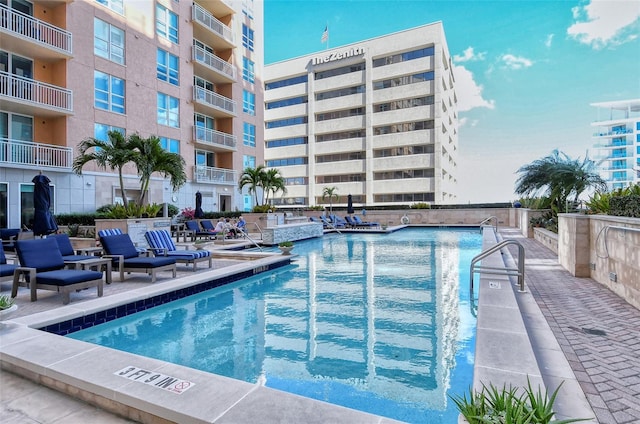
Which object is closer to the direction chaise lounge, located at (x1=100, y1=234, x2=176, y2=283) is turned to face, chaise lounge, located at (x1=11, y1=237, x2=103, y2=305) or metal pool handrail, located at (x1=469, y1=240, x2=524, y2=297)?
the metal pool handrail

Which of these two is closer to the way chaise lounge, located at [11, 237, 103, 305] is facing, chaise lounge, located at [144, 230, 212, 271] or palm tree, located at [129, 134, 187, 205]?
the chaise lounge

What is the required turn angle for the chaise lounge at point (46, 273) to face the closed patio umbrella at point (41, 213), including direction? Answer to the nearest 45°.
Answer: approximately 135° to its left

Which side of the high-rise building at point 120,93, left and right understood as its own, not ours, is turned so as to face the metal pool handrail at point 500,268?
front

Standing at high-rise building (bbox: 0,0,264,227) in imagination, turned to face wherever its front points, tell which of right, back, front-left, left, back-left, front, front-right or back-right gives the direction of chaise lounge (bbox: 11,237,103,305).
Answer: front-right

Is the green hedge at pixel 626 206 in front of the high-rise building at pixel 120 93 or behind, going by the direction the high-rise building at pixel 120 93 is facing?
in front

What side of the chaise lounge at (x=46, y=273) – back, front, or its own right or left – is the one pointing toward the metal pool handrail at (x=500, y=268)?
front

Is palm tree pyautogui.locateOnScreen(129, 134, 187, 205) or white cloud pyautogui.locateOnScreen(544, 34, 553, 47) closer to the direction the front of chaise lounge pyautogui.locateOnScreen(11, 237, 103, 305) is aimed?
the white cloud

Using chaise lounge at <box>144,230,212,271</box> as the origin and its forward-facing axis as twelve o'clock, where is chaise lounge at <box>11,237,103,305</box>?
chaise lounge at <box>11,237,103,305</box> is roughly at 3 o'clock from chaise lounge at <box>144,230,212,271</box>.

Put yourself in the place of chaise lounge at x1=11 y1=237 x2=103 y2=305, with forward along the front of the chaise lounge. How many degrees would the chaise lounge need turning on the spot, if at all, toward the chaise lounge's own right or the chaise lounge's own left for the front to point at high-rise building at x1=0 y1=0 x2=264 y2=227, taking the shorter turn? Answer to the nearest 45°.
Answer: approximately 135° to the chaise lounge's own left

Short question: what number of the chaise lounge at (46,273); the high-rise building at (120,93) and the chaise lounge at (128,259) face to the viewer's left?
0

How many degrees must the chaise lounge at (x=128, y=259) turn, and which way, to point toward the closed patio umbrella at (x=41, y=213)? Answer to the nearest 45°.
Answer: approximately 180°

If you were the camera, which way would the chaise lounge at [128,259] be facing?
facing the viewer and to the right of the viewer

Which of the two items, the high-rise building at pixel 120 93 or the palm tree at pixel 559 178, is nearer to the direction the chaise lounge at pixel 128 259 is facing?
the palm tree

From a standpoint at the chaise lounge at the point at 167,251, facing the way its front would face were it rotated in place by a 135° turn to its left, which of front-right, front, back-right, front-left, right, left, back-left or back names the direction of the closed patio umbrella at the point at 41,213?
front-left
